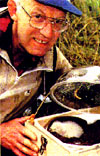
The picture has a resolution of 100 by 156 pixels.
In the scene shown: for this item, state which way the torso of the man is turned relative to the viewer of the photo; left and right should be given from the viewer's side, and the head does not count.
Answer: facing the viewer and to the right of the viewer
